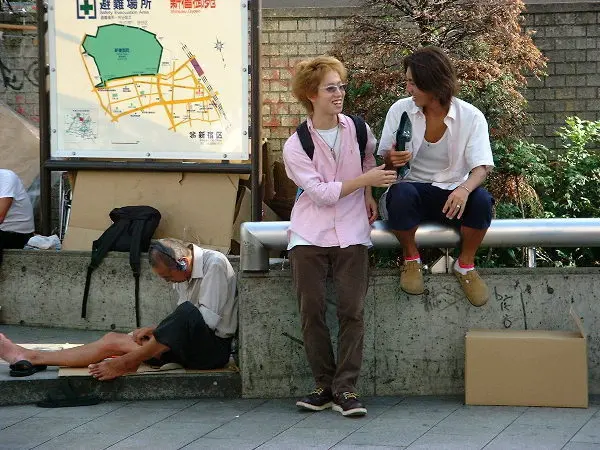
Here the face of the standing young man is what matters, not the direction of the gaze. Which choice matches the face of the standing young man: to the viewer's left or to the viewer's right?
to the viewer's right

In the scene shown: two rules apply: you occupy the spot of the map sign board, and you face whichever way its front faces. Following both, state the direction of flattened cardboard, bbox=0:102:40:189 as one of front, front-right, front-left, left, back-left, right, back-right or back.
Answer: back-right

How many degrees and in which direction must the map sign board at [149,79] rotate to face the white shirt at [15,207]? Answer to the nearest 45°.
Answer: approximately 90° to its right

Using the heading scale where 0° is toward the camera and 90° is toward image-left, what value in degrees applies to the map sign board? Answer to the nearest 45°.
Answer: approximately 0°

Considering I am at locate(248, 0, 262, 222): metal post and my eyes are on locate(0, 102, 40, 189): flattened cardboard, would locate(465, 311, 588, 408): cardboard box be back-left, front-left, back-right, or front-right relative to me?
back-left

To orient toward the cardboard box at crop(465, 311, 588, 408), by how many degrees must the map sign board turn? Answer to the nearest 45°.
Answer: approximately 45° to its left

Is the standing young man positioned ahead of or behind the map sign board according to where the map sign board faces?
ahead

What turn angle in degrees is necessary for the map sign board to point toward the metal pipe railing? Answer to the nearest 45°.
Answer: approximately 45° to its left
